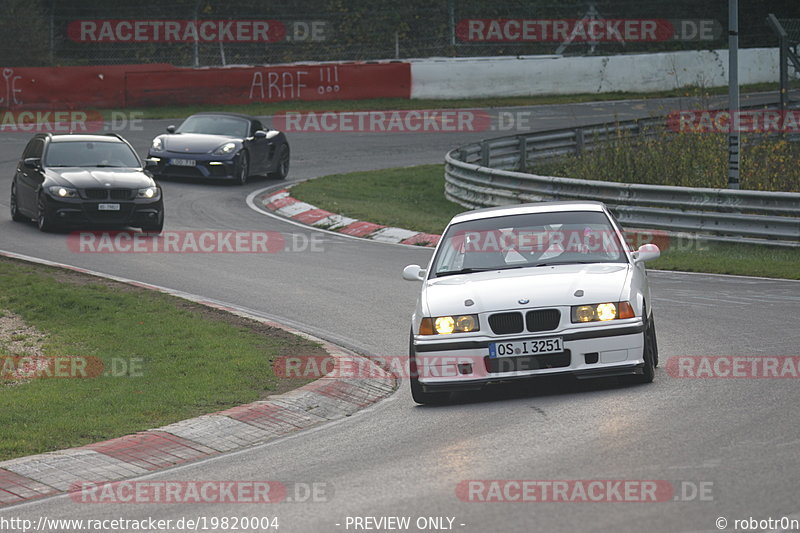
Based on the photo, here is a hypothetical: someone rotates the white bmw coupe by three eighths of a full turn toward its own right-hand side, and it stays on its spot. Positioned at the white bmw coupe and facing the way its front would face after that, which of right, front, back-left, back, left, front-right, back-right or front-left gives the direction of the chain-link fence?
front-right

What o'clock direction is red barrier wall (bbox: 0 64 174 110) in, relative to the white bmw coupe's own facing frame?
The red barrier wall is roughly at 5 o'clock from the white bmw coupe.

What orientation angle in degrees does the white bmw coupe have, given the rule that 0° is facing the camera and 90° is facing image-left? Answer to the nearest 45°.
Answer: approximately 0°

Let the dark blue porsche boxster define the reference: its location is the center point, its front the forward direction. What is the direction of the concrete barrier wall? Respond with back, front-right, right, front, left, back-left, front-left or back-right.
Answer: back

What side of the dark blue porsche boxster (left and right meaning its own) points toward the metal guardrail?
left

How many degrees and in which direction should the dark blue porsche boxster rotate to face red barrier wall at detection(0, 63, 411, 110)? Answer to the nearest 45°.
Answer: approximately 135° to its right

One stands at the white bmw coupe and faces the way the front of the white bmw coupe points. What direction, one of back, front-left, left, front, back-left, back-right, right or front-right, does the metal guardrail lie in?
back

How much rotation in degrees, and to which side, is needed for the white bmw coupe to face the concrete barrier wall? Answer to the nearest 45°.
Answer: approximately 180°

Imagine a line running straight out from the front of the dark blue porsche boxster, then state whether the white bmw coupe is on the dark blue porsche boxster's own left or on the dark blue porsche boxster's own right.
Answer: on the dark blue porsche boxster's own left

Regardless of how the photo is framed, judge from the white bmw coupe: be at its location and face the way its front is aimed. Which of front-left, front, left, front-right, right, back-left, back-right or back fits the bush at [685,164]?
back

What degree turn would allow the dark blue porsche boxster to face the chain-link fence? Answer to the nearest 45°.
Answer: approximately 135° to its right

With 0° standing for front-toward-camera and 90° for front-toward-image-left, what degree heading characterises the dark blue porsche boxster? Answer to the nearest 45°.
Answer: approximately 45°
